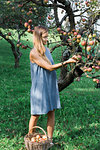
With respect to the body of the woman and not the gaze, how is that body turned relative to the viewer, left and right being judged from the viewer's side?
facing to the right of the viewer
